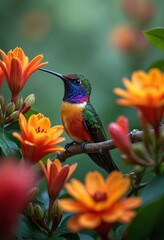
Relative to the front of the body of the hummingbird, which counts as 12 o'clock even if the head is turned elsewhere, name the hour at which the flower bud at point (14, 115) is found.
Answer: The flower bud is roughly at 1 o'clock from the hummingbird.

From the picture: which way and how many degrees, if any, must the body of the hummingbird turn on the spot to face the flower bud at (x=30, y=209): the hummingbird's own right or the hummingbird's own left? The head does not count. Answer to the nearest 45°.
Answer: approximately 45° to the hummingbird's own left

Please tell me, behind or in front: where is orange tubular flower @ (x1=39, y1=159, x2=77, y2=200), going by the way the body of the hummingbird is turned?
in front

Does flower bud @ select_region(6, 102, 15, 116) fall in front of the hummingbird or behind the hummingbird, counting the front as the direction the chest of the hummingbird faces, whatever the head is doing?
in front

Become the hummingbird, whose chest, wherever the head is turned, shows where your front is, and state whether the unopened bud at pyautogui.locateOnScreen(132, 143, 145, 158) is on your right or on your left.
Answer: on your left

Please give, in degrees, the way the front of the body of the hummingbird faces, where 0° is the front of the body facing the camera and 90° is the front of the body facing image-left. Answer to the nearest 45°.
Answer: approximately 45°
